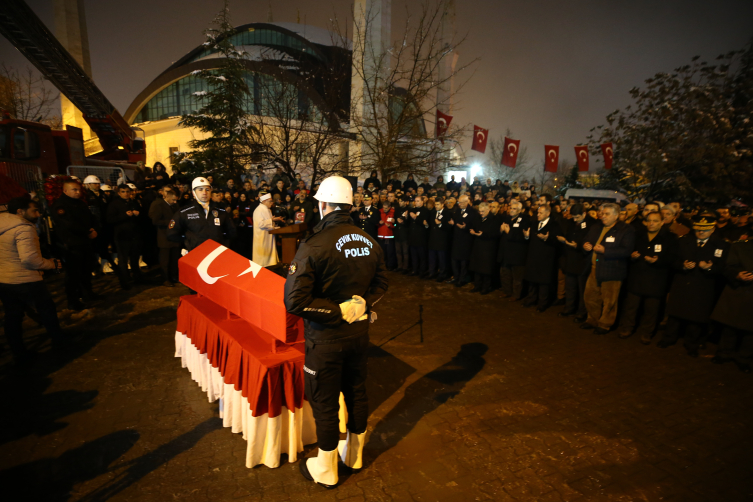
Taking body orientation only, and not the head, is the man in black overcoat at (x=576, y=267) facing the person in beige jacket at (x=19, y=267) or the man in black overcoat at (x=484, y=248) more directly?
the person in beige jacket

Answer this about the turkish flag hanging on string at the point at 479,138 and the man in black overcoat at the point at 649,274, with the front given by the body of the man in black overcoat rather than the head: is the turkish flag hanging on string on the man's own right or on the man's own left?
on the man's own right

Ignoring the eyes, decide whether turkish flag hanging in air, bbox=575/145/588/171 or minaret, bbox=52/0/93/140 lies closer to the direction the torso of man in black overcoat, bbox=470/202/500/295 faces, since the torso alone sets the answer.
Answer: the minaret

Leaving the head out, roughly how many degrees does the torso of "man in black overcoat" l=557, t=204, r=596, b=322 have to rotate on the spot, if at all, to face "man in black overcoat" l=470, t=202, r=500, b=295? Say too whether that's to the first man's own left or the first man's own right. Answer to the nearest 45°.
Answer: approximately 90° to the first man's own right

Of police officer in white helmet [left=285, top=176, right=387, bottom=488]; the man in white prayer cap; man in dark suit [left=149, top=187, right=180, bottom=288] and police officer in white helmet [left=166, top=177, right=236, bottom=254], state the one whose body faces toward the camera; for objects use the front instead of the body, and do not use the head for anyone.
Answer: police officer in white helmet [left=166, top=177, right=236, bottom=254]

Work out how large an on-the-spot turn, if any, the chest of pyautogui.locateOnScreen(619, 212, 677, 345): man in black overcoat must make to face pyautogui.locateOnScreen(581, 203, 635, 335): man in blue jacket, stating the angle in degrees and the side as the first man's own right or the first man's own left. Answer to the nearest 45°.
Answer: approximately 45° to the first man's own right

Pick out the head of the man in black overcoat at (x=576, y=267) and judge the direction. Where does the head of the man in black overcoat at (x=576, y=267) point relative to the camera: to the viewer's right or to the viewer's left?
to the viewer's left

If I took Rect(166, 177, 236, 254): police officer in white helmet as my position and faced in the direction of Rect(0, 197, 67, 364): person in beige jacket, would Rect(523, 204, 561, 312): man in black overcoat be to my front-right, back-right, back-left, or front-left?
back-left

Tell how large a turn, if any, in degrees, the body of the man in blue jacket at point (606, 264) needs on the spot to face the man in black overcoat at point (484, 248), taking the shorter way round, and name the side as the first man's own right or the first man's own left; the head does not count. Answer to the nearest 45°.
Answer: approximately 90° to the first man's own right

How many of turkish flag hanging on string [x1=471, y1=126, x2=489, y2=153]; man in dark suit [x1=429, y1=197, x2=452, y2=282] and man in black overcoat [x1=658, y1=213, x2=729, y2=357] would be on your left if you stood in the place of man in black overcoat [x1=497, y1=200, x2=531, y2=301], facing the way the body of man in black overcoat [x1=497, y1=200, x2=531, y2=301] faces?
1

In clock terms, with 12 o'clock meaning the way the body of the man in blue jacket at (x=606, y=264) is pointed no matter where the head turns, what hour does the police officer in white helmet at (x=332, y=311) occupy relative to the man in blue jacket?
The police officer in white helmet is roughly at 11 o'clock from the man in blue jacket.

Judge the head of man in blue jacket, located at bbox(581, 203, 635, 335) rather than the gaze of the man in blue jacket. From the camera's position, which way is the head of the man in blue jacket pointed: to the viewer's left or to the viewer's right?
to the viewer's left

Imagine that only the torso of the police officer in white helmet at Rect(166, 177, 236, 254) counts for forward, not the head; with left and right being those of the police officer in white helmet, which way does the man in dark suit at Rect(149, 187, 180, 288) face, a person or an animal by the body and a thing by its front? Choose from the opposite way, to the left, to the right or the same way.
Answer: to the left
